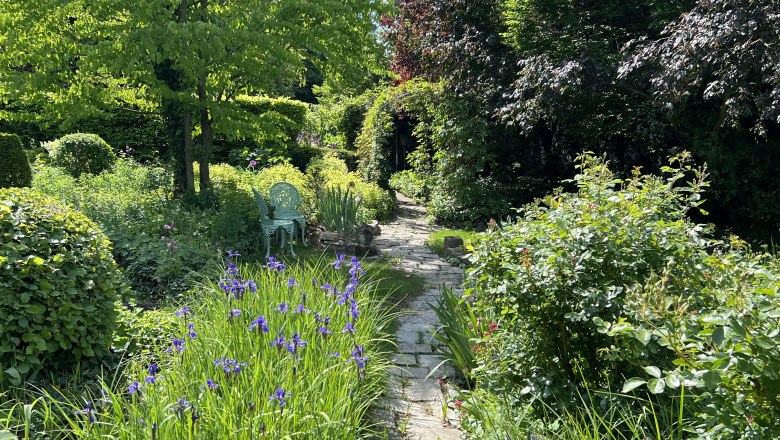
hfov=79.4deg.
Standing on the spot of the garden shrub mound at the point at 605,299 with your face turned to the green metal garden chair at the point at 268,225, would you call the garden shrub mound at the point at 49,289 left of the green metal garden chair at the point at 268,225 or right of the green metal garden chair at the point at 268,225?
left

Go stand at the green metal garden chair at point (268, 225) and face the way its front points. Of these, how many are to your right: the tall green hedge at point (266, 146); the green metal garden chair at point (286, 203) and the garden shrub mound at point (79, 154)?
0

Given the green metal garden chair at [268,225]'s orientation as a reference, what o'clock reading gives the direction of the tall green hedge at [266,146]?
The tall green hedge is roughly at 9 o'clock from the green metal garden chair.

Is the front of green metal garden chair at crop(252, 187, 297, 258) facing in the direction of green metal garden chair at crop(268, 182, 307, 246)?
no

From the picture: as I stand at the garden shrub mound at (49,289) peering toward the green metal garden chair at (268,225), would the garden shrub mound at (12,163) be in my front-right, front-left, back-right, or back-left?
front-left

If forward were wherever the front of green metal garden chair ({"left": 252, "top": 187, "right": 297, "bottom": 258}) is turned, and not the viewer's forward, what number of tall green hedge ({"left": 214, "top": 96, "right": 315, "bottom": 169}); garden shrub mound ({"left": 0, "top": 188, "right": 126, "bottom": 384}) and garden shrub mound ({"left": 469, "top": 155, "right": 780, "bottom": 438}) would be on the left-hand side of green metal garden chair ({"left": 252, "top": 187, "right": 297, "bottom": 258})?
1

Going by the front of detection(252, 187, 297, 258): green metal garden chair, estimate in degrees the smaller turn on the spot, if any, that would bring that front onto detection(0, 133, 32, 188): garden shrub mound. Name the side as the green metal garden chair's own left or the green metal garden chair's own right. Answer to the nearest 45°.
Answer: approximately 135° to the green metal garden chair's own left

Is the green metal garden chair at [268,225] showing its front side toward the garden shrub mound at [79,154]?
no

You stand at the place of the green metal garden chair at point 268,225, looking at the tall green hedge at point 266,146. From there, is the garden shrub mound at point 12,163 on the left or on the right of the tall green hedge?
left

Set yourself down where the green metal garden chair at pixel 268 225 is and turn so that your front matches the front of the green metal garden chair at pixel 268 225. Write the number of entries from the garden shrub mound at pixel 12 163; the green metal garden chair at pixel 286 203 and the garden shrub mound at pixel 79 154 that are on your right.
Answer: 0

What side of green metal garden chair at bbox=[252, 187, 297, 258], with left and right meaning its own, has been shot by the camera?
right
